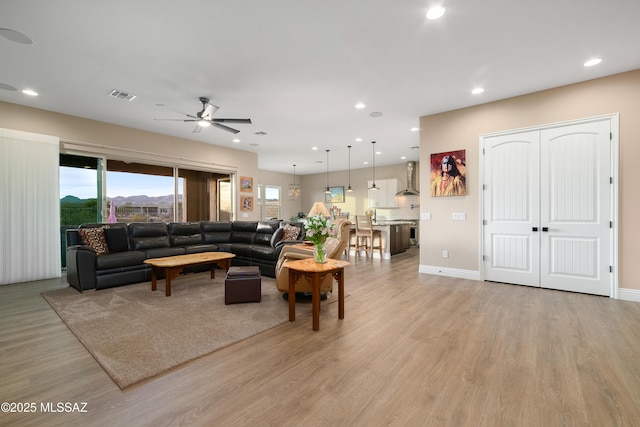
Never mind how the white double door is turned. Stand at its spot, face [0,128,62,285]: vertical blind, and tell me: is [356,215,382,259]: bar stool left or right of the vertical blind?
right

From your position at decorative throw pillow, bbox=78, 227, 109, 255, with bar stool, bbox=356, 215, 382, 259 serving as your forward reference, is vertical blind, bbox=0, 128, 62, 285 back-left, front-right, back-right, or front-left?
back-left

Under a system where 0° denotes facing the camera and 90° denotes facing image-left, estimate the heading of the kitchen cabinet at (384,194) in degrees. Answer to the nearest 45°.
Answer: approximately 0°

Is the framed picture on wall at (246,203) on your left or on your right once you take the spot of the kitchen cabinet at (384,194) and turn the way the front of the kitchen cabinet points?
on your right

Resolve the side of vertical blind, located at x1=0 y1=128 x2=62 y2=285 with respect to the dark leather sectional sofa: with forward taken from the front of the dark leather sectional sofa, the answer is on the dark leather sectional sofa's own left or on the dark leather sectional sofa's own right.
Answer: on the dark leather sectional sofa's own right

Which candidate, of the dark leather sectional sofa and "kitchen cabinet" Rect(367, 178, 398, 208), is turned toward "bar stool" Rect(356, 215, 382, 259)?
the kitchen cabinet

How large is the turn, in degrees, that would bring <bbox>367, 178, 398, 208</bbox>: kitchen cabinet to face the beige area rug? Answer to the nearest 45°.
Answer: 0° — it already faces it

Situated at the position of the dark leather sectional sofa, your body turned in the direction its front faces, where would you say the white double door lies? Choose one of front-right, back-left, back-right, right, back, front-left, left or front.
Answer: front-left

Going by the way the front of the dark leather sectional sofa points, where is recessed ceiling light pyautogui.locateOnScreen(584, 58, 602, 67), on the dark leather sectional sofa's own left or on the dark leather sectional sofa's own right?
on the dark leather sectional sofa's own left

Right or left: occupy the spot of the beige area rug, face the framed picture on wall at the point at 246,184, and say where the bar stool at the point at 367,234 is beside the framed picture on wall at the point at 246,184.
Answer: right

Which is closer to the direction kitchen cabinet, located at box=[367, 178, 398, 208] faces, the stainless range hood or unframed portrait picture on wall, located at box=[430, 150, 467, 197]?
the unframed portrait picture on wall

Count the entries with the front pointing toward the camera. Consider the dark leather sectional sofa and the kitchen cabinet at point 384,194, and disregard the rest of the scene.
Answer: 2

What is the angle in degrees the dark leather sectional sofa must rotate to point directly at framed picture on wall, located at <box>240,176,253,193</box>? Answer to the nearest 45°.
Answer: approximately 135° to its left

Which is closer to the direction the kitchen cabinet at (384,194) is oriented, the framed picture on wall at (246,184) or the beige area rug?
the beige area rug

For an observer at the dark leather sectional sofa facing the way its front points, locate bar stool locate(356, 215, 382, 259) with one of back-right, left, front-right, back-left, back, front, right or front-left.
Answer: left
